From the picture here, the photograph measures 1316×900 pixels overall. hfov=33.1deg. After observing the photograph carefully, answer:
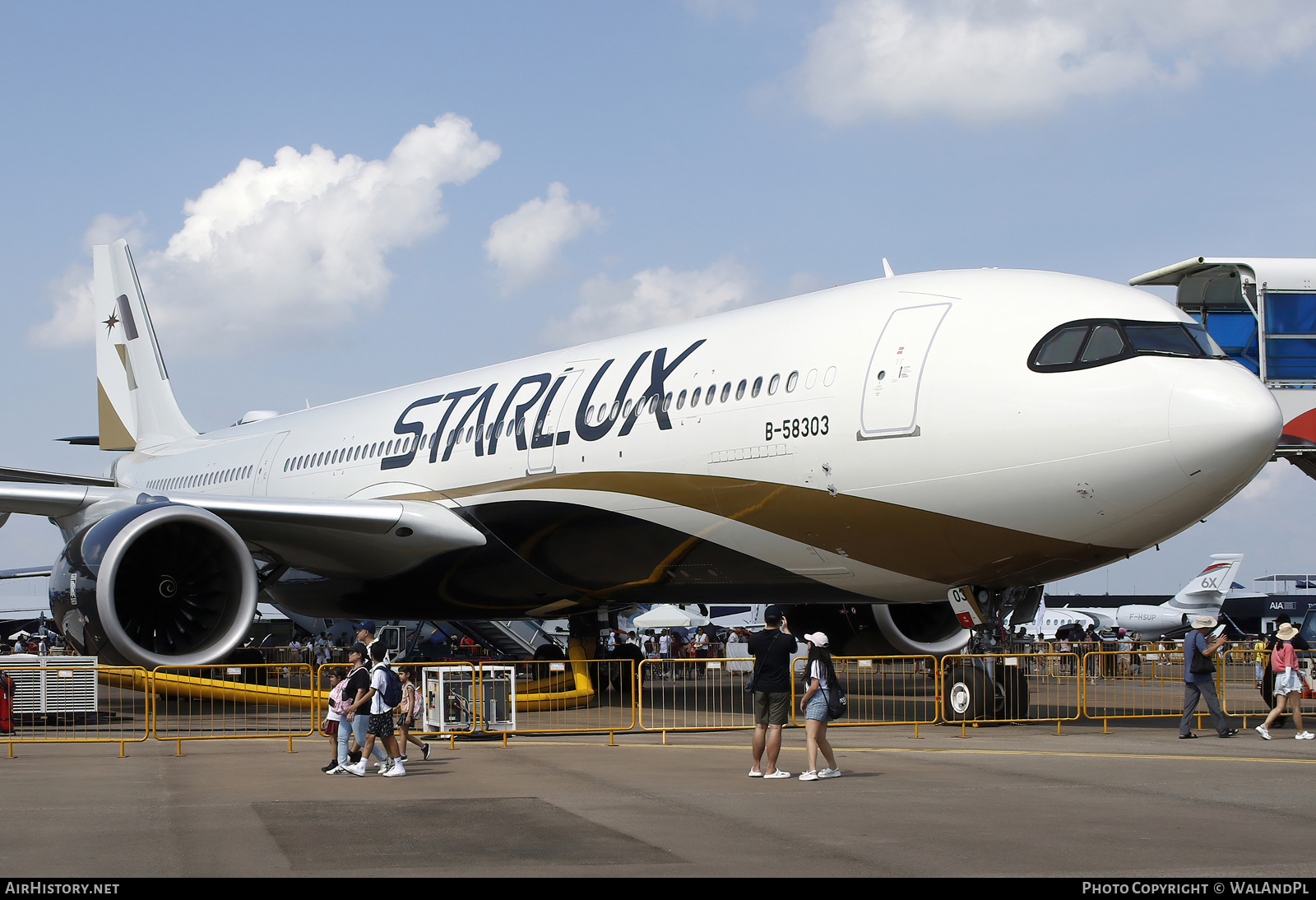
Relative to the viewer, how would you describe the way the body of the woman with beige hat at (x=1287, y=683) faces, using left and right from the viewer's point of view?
facing to the right of the viewer

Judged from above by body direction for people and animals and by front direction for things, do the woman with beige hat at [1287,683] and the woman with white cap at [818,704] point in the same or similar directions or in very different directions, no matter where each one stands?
very different directions

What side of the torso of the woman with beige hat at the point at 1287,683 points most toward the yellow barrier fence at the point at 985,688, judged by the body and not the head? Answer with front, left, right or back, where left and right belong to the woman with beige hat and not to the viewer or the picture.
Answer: back

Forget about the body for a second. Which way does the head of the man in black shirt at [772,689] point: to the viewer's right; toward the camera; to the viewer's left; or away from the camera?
away from the camera

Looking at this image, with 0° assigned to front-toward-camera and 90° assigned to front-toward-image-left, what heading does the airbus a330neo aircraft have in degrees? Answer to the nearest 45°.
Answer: approximately 315°

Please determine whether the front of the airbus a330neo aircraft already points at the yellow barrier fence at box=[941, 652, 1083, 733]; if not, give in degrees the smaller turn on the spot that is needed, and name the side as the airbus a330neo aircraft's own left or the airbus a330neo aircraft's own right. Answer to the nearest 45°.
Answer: approximately 45° to the airbus a330neo aircraft's own left
